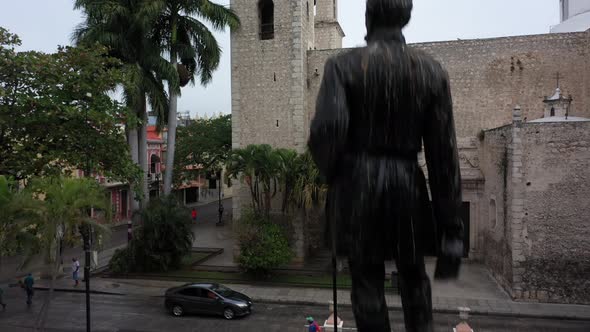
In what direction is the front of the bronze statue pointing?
away from the camera

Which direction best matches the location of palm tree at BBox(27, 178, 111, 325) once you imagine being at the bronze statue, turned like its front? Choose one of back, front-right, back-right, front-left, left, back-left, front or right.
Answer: front-left

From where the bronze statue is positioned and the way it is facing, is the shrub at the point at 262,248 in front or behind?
in front

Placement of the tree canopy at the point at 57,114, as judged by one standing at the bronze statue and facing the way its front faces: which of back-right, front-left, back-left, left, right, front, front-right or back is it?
front-left

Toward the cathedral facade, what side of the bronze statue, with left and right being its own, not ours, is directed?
front

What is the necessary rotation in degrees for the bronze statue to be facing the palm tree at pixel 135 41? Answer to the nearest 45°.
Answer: approximately 45° to its left

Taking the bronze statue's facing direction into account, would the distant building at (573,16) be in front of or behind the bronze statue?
in front

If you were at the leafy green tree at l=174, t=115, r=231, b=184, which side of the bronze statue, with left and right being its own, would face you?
front

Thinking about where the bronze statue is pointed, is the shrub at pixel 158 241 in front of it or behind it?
in front

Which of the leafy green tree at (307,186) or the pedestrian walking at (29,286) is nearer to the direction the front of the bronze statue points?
the leafy green tree
